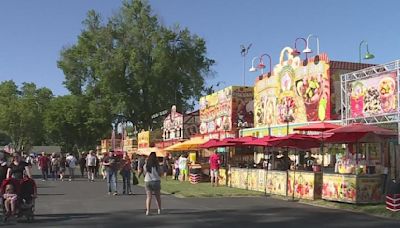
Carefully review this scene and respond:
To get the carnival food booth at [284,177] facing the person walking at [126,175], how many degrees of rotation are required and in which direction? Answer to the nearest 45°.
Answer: approximately 45° to its right

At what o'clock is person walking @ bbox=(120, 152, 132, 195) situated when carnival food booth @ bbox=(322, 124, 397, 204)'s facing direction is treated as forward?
The person walking is roughly at 2 o'clock from the carnival food booth.

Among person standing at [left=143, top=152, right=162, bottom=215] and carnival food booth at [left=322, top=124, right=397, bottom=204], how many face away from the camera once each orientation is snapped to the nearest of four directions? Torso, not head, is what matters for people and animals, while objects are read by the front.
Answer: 1

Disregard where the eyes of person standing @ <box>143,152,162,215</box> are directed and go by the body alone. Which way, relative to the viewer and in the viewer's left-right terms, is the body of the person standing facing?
facing away from the viewer

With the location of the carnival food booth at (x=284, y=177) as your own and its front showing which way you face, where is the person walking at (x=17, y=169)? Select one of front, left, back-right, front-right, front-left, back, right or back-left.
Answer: front

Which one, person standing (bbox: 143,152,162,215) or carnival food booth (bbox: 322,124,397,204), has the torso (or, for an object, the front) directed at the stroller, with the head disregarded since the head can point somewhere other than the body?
the carnival food booth

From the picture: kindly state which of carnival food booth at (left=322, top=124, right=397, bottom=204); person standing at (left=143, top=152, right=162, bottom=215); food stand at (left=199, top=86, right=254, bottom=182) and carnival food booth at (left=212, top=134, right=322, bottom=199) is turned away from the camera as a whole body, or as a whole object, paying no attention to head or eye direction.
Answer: the person standing

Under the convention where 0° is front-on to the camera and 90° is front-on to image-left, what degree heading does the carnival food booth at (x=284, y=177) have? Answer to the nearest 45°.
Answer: approximately 45°

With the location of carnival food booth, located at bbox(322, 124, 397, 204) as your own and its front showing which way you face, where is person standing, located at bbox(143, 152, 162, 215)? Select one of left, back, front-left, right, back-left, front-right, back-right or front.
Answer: front

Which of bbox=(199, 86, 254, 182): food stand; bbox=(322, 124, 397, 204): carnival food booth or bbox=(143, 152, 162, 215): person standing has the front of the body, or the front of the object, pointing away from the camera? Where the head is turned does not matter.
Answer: the person standing

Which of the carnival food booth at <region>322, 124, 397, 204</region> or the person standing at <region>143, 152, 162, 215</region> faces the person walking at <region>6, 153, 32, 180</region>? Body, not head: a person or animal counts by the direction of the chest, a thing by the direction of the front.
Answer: the carnival food booth

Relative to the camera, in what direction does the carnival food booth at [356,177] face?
facing the viewer and to the left of the viewer

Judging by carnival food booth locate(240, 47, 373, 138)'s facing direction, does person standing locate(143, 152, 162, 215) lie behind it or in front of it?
in front
